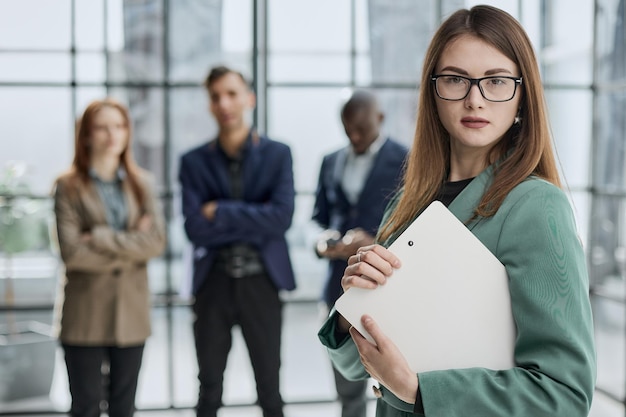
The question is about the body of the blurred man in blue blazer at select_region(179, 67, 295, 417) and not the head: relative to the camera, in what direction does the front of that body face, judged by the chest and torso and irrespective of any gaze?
toward the camera

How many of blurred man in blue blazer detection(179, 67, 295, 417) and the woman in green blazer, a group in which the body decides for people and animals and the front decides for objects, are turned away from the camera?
0

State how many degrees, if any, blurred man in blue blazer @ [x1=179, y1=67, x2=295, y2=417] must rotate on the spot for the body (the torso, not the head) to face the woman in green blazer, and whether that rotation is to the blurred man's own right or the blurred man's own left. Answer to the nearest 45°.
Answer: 0° — they already face them

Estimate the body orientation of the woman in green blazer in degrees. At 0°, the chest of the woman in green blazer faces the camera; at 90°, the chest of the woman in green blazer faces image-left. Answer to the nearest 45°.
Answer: approximately 45°

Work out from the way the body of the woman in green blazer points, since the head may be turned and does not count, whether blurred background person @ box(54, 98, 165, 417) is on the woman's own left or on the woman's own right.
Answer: on the woman's own right

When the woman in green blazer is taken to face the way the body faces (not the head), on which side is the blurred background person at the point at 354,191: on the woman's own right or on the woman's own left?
on the woman's own right
